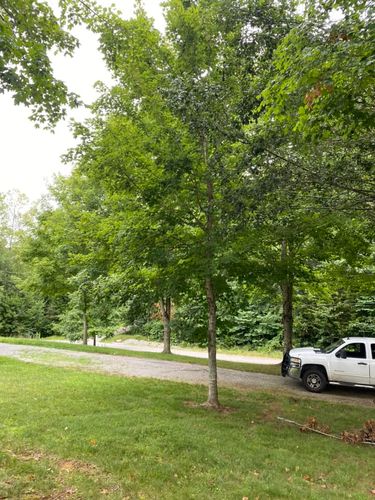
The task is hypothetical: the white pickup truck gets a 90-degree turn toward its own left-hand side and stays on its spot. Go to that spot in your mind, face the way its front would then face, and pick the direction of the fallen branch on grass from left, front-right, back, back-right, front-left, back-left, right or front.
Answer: front

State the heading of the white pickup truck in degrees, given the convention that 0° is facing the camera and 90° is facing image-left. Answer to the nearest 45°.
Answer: approximately 90°
